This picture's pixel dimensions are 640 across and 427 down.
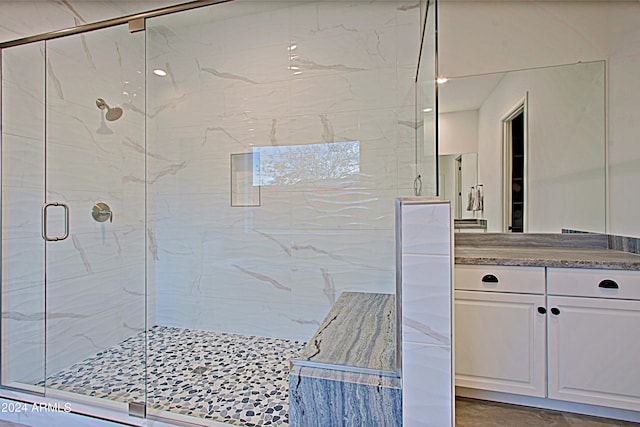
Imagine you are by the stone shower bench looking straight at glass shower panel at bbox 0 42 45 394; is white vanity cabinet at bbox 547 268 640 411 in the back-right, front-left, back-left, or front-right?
back-right

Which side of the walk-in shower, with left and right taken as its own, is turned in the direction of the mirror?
left

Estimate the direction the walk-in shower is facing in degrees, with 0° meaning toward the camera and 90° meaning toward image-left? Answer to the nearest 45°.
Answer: approximately 45°

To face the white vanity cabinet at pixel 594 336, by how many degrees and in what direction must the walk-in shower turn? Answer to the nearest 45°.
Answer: approximately 90° to its left
